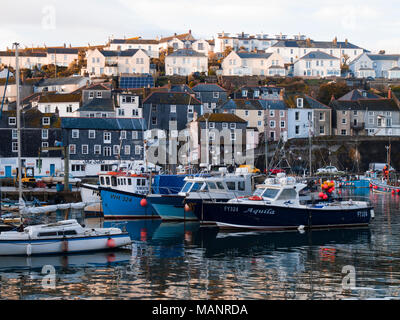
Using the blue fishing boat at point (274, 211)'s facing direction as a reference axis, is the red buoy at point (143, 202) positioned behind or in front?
in front

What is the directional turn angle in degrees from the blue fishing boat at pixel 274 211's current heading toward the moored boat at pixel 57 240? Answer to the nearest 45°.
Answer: approximately 45° to its left

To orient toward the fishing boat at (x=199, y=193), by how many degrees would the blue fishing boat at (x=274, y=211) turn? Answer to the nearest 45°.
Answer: approximately 45° to its right

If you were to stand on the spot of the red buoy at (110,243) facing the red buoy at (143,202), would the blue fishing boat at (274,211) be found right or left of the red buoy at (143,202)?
right

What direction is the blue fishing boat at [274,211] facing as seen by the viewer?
to the viewer's left
